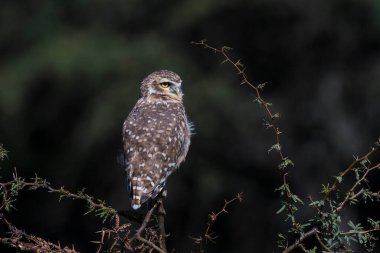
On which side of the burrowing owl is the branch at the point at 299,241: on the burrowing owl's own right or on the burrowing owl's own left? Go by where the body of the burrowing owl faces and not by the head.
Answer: on the burrowing owl's own right

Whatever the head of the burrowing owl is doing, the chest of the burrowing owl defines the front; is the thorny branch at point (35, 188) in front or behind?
behind

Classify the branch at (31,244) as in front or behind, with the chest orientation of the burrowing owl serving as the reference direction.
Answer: behind

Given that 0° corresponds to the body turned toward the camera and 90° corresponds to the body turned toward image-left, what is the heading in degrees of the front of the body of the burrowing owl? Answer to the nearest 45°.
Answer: approximately 225°
